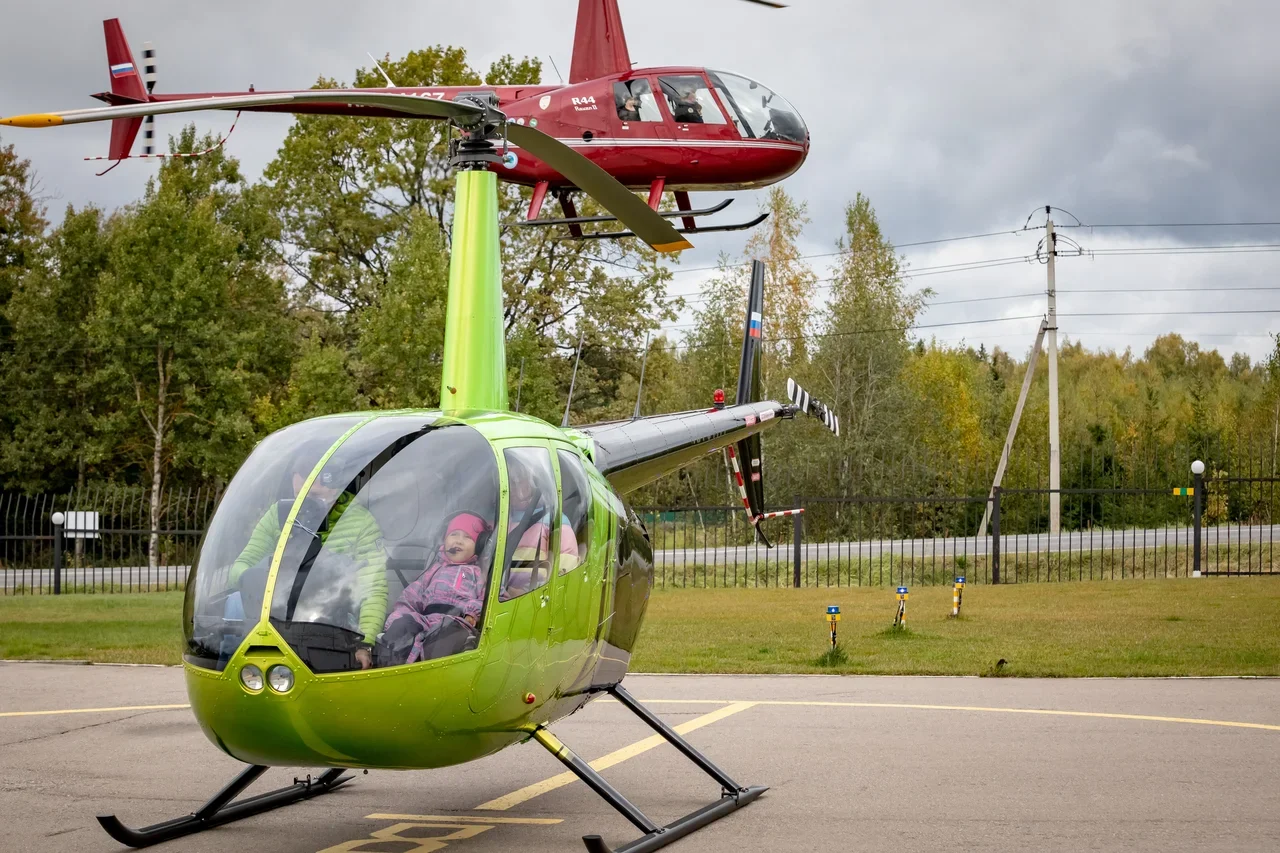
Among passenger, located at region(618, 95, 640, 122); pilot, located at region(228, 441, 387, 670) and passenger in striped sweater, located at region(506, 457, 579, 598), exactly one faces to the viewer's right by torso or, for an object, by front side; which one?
passenger, located at region(618, 95, 640, 122)

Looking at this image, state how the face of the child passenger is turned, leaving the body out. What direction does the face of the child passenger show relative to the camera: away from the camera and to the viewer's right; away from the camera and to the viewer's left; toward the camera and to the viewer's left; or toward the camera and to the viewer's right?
toward the camera and to the viewer's left

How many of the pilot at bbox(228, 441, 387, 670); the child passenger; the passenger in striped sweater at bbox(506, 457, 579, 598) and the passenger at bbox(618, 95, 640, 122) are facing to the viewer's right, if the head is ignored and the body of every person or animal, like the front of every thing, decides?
1

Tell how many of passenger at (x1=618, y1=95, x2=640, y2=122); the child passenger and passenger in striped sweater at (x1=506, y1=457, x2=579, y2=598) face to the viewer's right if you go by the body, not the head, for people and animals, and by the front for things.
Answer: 1

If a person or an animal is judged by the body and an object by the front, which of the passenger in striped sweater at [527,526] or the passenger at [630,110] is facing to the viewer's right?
the passenger at [630,110]

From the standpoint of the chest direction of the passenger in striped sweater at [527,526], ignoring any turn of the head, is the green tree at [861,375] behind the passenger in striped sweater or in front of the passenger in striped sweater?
behind

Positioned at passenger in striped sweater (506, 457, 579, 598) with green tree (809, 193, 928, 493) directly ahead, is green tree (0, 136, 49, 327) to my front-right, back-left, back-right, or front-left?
front-left

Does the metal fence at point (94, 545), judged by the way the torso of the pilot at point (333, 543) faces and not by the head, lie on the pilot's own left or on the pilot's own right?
on the pilot's own right

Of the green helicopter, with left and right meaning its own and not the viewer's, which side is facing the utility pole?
back

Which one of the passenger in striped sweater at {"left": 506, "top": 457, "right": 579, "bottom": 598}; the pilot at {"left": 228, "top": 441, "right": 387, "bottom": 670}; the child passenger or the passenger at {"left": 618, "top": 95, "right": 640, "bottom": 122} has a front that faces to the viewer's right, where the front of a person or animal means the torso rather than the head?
the passenger at {"left": 618, "top": 95, "right": 640, "bottom": 122}

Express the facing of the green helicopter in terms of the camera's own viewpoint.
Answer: facing the viewer and to the left of the viewer

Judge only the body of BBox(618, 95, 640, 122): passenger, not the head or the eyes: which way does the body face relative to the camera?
to the viewer's right

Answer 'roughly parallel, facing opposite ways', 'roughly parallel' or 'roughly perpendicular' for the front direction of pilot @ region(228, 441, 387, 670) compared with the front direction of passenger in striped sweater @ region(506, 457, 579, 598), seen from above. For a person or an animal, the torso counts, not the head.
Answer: roughly parallel

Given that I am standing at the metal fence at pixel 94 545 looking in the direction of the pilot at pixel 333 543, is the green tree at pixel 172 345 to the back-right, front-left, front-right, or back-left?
back-left

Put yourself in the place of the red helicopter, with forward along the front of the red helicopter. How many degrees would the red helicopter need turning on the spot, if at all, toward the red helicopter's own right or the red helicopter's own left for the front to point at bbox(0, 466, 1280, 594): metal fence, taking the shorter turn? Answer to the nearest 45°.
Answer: approximately 45° to the red helicopter's own left

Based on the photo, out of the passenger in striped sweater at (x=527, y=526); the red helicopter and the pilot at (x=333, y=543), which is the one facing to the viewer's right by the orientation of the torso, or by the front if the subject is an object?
the red helicopter

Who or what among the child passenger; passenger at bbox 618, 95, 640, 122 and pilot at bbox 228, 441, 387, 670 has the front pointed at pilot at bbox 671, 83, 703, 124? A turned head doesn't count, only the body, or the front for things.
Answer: passenger at bbox 618, 95, 640, 122

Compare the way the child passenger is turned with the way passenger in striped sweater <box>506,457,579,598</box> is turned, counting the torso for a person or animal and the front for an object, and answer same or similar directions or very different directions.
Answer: same or similar directions

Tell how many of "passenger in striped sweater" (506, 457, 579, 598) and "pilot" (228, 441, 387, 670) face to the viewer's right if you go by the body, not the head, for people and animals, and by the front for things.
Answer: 0

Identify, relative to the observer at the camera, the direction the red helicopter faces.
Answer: facing to the right of the viewer
